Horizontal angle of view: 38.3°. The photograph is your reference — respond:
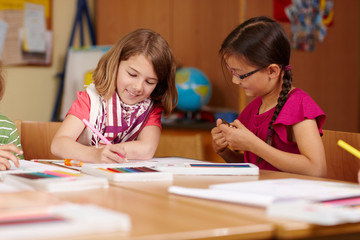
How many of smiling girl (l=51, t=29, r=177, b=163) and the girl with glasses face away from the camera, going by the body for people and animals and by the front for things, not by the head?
0

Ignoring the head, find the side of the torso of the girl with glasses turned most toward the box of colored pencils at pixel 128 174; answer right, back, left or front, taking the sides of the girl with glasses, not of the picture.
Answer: front

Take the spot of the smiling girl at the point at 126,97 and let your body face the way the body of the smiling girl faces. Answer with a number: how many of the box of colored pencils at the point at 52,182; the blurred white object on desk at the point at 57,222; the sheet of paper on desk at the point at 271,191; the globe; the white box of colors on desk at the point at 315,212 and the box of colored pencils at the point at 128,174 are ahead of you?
5

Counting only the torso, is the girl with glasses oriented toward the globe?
no

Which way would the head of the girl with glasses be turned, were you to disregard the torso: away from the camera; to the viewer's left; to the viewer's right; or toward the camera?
to the viewer's left

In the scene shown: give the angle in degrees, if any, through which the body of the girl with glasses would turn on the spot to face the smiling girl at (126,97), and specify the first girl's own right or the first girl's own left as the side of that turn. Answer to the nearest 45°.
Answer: approximately 45° to the first girl's own right

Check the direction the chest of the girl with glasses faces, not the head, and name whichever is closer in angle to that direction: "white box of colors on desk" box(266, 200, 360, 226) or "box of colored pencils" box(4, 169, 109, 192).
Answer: the box of colored pencils

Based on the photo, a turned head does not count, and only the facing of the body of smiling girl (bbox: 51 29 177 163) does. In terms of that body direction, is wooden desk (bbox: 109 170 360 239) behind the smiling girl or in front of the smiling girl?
in front

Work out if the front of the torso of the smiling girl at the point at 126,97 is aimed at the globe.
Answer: no

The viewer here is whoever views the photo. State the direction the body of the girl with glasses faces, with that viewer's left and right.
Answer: facing the viewer and to the left of the viewer

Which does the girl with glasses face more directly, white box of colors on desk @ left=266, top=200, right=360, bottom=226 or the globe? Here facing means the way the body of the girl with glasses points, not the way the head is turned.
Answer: the white box of colors on desk

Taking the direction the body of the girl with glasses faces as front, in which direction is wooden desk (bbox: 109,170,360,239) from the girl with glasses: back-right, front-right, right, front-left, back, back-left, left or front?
front-left

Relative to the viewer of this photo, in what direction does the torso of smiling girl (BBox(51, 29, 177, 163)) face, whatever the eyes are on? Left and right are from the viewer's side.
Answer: facing the viewer

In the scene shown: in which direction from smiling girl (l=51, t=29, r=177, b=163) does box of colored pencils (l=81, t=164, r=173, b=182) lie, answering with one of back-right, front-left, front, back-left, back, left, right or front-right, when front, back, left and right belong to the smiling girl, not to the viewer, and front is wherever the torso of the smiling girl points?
front
